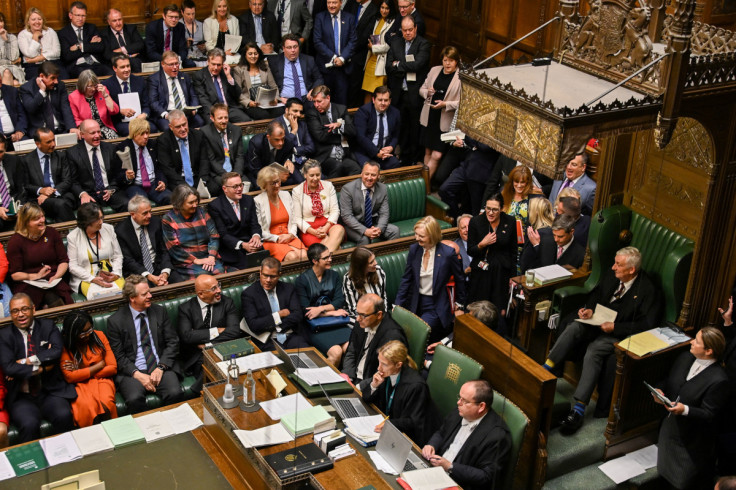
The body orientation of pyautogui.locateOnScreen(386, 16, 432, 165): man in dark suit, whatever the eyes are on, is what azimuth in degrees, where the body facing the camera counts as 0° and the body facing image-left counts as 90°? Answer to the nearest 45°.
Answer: approximately 0°

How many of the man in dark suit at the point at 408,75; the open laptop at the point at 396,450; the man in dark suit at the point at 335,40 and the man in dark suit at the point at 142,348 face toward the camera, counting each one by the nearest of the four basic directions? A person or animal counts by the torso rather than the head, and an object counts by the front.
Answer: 3

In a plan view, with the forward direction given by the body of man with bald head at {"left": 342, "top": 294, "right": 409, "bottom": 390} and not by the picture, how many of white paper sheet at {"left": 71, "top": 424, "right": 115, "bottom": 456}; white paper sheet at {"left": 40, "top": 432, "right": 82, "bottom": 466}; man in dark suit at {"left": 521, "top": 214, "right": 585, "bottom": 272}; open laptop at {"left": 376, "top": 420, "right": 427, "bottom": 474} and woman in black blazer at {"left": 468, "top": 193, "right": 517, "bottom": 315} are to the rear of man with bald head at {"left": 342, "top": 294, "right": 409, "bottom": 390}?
2

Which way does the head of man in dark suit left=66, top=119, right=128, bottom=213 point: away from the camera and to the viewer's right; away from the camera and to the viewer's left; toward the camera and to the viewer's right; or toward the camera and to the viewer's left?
toward the camera and to the viewer's right

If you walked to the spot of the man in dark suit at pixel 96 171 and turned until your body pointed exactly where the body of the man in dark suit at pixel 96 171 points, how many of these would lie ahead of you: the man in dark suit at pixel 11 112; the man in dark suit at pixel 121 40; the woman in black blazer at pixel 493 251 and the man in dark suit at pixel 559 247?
2

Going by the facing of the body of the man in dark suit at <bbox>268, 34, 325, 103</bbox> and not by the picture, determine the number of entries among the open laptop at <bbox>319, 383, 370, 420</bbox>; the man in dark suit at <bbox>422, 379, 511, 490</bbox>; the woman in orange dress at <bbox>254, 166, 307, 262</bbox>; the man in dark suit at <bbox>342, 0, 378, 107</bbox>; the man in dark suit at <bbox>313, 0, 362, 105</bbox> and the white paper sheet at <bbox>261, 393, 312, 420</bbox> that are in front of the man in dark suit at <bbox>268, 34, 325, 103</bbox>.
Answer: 4

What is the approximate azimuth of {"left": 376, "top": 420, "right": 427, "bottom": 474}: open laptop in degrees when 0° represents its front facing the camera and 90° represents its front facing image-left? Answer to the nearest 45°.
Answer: approximately 225°

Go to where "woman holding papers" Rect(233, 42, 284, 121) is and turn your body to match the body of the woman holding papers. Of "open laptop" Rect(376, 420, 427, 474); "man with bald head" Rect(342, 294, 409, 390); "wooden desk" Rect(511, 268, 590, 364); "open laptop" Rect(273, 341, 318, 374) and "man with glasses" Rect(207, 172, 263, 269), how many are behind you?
0

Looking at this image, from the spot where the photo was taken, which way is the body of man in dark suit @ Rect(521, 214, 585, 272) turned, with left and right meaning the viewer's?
facing the viewer and to the left of the viewer

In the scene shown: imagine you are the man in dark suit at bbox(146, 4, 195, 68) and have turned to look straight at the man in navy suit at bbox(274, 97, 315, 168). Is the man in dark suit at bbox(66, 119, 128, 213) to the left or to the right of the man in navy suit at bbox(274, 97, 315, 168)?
right

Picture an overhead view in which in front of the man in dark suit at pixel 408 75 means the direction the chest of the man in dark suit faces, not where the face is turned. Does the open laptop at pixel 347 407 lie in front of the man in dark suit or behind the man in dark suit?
in front

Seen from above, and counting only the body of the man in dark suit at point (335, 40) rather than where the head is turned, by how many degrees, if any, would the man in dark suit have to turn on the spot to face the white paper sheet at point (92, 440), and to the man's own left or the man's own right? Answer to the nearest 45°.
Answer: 0° — they already face it

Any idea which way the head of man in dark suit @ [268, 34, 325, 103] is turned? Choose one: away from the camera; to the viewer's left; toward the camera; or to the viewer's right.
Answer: toward the camera

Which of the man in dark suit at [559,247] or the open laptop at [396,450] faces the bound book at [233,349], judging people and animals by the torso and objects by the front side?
the man in dark suit

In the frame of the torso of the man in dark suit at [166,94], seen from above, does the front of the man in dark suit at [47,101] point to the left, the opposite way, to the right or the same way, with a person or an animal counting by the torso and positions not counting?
the same way

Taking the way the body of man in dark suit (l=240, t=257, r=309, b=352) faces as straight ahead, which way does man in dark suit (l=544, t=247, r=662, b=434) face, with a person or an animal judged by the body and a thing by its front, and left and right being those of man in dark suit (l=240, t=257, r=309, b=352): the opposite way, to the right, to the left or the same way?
to the right

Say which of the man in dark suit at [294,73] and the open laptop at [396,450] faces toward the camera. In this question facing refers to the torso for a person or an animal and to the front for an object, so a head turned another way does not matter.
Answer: the man in dark suit

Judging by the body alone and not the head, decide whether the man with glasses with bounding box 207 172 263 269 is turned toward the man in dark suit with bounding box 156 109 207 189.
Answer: no

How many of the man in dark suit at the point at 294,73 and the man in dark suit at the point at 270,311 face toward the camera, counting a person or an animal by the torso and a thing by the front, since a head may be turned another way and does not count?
2

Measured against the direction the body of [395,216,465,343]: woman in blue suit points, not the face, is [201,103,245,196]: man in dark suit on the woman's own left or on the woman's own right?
on the woman's own right

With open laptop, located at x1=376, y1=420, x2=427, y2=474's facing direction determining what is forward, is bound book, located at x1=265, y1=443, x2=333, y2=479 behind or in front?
behind
